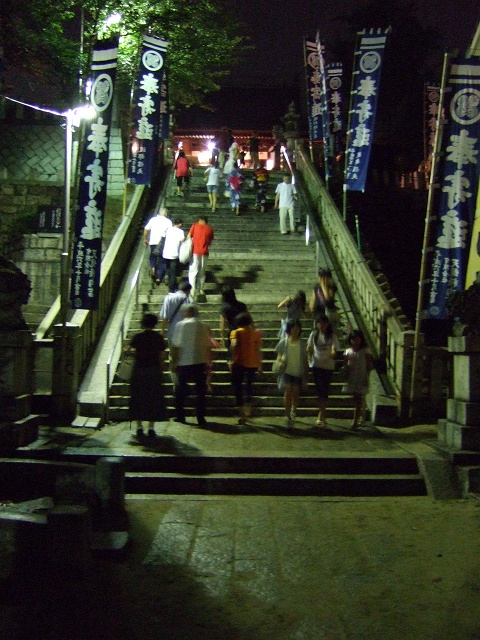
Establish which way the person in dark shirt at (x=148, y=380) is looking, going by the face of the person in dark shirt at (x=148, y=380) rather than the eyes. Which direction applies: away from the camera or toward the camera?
away from the camera

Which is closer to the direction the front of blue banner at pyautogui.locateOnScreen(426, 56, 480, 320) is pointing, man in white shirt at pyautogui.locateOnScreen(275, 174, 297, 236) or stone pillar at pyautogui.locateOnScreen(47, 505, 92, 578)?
the stone pillar

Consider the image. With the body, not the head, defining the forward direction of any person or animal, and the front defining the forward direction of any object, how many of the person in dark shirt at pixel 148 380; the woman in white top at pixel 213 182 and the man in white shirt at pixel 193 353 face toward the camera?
0

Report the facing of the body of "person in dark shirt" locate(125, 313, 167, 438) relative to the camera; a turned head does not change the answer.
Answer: away from the camera

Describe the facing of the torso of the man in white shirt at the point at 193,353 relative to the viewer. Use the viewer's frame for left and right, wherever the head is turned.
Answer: facing away from the viewer

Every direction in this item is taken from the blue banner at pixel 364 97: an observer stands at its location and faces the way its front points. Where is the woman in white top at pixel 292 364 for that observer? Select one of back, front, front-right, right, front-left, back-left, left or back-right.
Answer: front

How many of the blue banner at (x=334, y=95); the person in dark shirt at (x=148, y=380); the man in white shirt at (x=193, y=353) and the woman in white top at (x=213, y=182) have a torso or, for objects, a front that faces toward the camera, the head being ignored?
1

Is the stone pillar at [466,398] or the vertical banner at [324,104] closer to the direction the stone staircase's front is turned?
the stone pillar

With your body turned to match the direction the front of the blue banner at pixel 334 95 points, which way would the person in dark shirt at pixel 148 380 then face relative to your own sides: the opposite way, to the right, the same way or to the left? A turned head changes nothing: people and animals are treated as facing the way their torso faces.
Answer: the opposite way

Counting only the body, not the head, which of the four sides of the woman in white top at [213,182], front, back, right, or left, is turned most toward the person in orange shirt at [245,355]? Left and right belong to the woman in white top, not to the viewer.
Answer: back

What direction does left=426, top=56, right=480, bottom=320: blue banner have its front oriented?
toward the camera

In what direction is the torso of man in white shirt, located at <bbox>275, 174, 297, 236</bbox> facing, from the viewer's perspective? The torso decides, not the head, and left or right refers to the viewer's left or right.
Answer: facing the viewer

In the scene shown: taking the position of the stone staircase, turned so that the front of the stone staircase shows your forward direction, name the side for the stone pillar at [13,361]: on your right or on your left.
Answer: on your right

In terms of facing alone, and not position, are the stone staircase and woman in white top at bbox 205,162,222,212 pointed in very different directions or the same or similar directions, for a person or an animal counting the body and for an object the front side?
very different directions

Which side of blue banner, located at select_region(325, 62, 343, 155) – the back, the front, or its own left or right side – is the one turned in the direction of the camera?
front
